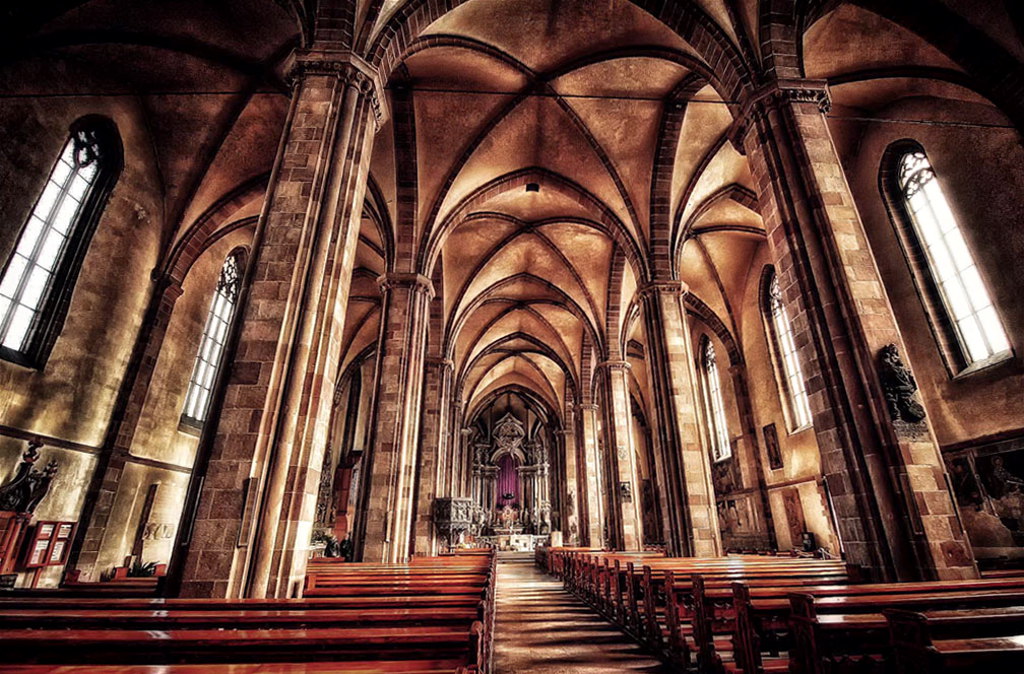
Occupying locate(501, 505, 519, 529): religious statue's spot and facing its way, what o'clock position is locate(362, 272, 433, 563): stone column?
The stone column is roughly at 12 o'clock from the religious statue.

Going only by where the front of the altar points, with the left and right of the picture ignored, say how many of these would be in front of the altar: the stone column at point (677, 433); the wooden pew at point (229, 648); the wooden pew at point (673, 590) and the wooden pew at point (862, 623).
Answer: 4

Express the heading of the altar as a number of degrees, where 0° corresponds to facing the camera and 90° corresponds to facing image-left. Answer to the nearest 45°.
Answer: approximately 0°

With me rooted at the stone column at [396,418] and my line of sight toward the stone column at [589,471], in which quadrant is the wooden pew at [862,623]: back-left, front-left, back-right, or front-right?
back-right

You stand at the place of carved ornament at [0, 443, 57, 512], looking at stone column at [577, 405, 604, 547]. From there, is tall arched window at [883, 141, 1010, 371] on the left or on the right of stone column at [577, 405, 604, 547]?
right

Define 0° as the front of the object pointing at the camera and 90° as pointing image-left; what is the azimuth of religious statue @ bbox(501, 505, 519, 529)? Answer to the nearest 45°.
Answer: approximately 0°

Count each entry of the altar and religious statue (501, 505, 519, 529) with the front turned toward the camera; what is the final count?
2

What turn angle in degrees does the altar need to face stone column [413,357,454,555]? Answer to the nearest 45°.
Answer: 0° — it already faces it

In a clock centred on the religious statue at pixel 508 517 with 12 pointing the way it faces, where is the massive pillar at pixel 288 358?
The massive pillar is roughly at 12 o'clock from the religious statue.

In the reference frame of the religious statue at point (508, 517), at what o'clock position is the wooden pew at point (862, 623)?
The wooden pew is roughly at 12 o'clock from the religious statue.
